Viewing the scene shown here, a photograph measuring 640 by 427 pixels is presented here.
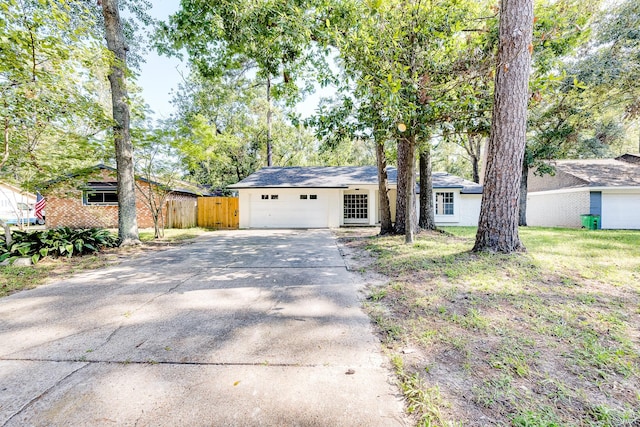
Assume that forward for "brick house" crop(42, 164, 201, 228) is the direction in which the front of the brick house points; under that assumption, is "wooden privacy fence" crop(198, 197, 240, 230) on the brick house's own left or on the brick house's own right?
on the brick house's own left

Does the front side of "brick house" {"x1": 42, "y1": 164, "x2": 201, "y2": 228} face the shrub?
yes

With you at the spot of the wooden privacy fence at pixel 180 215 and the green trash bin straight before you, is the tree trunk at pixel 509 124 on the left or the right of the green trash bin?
right

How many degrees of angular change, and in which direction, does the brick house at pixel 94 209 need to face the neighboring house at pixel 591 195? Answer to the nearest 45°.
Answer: approximately 45° to its left

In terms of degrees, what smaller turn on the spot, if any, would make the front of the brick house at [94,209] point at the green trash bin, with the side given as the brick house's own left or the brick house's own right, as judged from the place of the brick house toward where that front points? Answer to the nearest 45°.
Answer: approximately 45° to the brick house's own left

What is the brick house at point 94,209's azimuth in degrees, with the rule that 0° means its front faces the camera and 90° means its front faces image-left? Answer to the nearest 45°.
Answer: approximately 0°

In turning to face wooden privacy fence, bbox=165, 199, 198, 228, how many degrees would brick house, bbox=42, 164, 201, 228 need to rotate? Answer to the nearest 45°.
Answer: approximately 45° to its left

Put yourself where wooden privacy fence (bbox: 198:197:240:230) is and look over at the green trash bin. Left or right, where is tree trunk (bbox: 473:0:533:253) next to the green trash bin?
right

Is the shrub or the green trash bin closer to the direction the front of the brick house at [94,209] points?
the shrub
